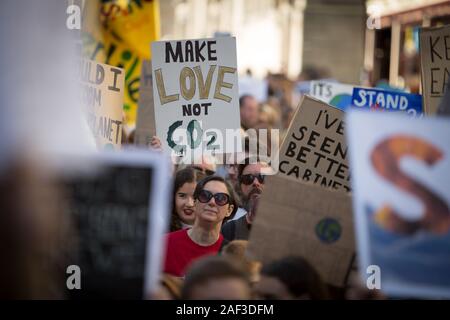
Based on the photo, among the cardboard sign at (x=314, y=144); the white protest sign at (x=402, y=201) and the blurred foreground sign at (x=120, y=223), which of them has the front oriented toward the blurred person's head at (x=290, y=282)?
the cardboard sign

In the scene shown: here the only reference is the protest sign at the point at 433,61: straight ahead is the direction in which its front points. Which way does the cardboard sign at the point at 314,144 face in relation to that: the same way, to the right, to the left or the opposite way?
the same way

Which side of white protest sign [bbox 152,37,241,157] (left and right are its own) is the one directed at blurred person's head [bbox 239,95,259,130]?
back

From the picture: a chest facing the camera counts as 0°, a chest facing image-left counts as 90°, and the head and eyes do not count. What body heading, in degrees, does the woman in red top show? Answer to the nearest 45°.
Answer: approximately 0°

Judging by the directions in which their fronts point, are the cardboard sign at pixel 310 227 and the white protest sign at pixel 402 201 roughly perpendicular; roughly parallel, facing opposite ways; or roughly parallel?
roughly parallel

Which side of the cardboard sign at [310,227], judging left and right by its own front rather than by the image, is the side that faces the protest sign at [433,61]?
back

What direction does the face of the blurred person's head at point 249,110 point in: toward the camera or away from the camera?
toward the camera

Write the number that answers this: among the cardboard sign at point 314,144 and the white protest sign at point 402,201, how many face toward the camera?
2

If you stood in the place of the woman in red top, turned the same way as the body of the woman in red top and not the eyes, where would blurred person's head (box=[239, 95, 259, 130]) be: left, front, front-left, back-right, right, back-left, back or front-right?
back

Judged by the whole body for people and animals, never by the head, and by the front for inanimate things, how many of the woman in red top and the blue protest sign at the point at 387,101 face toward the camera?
2

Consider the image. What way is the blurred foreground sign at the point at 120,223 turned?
toward the camera

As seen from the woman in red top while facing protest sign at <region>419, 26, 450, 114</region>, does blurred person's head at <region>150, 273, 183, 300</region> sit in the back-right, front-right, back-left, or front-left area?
back-right

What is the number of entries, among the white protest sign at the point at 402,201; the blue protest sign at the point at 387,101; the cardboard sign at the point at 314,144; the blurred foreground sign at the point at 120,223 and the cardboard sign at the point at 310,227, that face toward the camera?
5

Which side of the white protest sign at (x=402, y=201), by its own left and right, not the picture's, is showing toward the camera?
front
